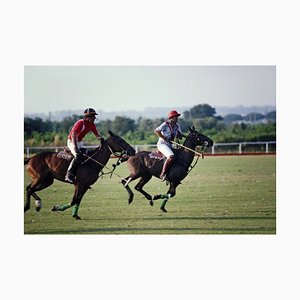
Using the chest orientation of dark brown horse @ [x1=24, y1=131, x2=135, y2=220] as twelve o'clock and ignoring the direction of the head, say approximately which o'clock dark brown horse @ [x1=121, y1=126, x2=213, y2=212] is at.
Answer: dark brown horse @ [x1=121, y1=126, x2=213, y2=212] is roughly at 12 o'clock from dark brown horse @ [x1=24, y1=131, x2=135, y2=220].

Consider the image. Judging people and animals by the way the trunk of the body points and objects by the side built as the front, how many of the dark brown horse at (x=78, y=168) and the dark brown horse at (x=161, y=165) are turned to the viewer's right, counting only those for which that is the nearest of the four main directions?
2

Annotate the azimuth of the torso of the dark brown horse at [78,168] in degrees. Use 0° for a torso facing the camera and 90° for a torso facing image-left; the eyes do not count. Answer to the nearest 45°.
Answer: approximately 270°

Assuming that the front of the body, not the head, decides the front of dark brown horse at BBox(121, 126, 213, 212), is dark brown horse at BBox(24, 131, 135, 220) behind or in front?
behind

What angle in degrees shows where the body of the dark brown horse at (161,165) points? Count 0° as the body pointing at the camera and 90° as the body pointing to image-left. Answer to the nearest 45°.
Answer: approximately 270°
